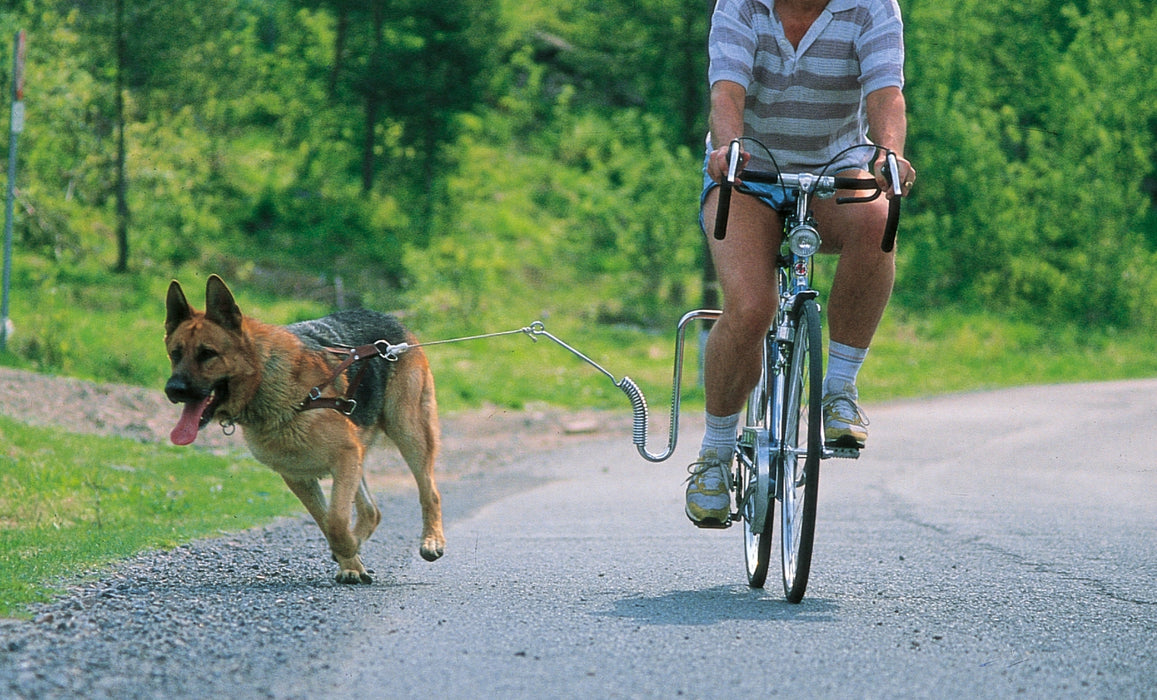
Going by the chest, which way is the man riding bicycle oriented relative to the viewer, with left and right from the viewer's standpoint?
facing the viewer

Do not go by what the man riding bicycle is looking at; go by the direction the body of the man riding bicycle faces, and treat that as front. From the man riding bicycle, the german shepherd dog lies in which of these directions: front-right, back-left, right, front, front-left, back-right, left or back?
right

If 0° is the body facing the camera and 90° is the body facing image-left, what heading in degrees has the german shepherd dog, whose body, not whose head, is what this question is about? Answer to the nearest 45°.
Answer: approximately 45°

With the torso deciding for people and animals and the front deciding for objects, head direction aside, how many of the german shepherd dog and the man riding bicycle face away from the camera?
0

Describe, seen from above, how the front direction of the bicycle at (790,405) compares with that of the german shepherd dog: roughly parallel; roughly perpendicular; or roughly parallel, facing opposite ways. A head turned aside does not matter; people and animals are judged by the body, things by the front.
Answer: roughly parallel

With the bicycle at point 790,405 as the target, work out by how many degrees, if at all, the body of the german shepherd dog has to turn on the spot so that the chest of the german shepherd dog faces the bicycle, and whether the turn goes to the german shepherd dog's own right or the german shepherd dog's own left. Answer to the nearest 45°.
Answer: approximately 90° to the german shepherd dog's own left

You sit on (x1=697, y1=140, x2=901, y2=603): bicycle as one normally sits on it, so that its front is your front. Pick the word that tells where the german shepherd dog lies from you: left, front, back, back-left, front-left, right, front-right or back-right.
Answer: right

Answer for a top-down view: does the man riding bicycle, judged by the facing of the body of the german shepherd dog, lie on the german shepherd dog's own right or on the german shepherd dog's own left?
on the german shepherd dog's own left

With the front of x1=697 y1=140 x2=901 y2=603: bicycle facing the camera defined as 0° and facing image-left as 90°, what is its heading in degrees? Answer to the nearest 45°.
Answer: approximately 0°
